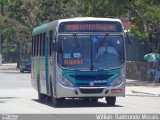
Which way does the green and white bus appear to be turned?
toward the camera
